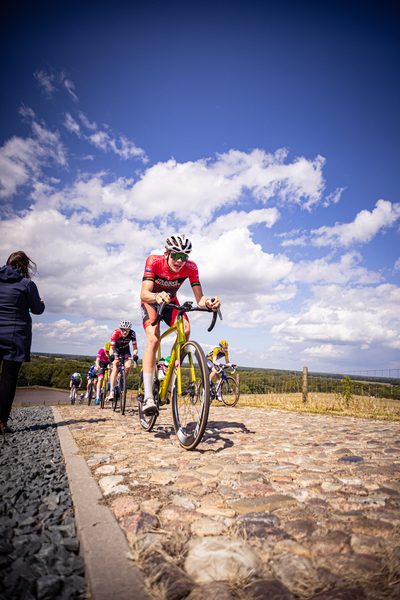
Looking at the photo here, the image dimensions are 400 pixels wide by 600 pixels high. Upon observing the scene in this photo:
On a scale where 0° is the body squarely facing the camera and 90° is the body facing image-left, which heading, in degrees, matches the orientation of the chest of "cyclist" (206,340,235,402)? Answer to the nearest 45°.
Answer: approximately 315°

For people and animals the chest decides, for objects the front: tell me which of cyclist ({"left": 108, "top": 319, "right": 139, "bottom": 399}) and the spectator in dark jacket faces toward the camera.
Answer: the cyclist

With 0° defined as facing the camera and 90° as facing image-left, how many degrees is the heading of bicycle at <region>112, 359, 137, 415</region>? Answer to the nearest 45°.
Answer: approximately 0°

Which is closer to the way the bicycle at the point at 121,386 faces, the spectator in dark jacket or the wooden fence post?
the spectator in dark jacket

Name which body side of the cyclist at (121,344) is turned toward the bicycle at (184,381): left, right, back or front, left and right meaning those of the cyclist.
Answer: front

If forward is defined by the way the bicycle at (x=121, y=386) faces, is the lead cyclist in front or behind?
in front

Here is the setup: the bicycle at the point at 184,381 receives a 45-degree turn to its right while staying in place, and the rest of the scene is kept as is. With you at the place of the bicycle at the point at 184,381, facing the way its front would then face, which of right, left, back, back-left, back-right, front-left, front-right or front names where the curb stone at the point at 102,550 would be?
front

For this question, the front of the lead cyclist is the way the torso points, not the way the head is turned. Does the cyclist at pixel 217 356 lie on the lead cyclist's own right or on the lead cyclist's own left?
on the lead cyclist's own left

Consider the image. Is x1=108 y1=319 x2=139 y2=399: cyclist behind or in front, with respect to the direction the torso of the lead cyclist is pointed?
behind

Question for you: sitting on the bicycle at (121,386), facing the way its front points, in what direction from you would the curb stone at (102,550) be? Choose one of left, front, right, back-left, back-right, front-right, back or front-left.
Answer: front

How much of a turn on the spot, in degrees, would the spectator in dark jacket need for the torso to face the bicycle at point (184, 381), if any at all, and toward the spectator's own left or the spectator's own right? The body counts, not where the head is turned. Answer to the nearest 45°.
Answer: approximately 90° to the spectator's own right

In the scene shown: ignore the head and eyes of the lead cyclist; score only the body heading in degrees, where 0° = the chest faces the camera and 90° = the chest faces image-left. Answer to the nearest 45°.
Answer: approximately 315°

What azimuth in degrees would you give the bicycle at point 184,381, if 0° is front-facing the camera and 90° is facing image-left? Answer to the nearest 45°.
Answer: approximately 315°

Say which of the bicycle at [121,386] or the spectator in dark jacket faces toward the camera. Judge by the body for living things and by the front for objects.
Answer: the bicycle

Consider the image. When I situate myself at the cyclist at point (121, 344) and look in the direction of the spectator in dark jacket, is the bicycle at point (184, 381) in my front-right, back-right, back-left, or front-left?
front-left
